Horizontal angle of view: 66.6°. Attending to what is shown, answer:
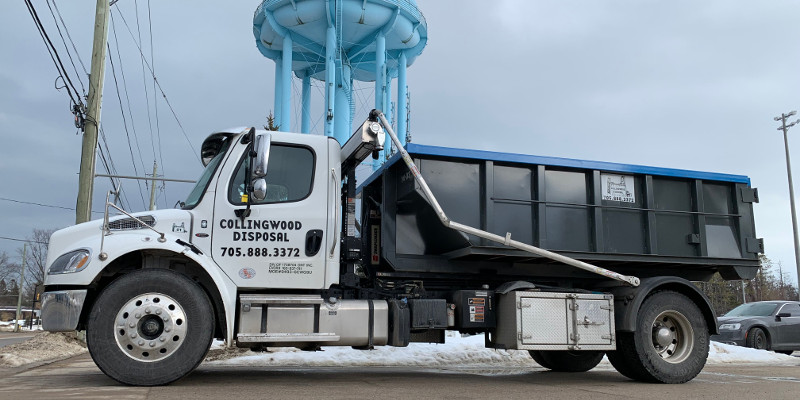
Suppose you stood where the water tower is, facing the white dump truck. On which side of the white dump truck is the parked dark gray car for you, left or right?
left

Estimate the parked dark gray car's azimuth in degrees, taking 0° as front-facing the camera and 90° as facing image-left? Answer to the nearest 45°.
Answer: approximately 45°

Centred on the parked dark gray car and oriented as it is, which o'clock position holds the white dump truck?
The white dump truck is roughly at 11 o'clock from the parked dark gray car.

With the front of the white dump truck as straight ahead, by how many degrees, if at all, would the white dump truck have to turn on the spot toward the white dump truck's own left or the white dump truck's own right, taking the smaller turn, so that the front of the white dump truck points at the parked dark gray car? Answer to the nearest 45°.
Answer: approximately 135° to the white dump truck's own right

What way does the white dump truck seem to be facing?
to the viewer's left

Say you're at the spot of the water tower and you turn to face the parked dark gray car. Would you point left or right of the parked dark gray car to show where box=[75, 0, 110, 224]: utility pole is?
right

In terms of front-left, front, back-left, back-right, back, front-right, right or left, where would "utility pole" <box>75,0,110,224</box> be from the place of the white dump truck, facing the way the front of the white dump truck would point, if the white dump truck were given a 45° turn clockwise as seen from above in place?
front

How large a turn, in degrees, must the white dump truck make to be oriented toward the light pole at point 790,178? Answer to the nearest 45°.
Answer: approximately 135° to its right

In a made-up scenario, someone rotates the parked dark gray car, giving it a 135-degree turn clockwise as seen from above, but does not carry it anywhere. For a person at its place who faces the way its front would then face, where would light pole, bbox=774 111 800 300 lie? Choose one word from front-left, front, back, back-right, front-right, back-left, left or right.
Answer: front

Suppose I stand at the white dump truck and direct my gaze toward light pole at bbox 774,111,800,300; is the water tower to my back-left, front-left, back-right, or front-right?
front-left

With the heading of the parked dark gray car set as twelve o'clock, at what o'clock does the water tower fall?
The water tower is roughly at 2 o'clock from the parked dark gray car.

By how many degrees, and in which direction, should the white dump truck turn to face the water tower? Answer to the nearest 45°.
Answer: approximately 90° to its right

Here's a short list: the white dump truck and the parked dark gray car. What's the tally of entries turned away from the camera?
0

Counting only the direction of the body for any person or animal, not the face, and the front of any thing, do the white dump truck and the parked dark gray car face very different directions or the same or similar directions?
same or similar directions
